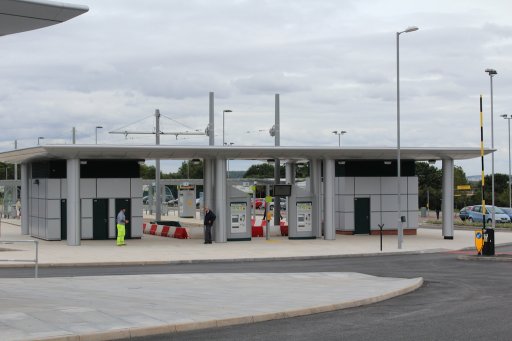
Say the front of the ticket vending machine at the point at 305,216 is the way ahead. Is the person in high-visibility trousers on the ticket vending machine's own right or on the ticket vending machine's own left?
on the ticket vending machine's own right

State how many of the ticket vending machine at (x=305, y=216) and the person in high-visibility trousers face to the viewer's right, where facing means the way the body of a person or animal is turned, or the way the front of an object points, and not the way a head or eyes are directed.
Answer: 1

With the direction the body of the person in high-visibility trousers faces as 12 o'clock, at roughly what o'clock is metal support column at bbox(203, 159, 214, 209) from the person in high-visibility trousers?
The metal support column is roughly at 11 o'clock from the person in high-visibility trousers.

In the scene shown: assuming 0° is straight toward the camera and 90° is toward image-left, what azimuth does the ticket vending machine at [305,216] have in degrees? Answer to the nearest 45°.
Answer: approximately 0°

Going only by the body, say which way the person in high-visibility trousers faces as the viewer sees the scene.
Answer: to the viewer's right

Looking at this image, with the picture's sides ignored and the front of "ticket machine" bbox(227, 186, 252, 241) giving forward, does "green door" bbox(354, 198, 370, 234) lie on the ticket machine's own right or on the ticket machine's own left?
on the ticket machine's own left

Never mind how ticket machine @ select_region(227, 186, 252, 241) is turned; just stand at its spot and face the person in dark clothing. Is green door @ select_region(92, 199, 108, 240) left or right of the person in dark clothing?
right

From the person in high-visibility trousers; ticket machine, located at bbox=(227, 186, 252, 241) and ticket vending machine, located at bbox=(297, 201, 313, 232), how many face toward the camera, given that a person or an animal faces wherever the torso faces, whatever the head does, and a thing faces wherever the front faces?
2

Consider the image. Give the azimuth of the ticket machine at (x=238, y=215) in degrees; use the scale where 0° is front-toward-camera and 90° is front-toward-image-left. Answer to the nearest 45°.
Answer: approximately 0°

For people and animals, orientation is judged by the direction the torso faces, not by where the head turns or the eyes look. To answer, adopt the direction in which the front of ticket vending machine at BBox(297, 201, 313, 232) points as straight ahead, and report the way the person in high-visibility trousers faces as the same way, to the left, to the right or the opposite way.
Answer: to the left

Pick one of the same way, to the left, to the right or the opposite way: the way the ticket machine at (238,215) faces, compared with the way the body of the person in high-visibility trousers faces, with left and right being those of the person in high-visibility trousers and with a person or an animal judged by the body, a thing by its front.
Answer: to the right

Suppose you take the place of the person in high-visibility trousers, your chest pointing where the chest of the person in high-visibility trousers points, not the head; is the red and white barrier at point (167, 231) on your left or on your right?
on your left
